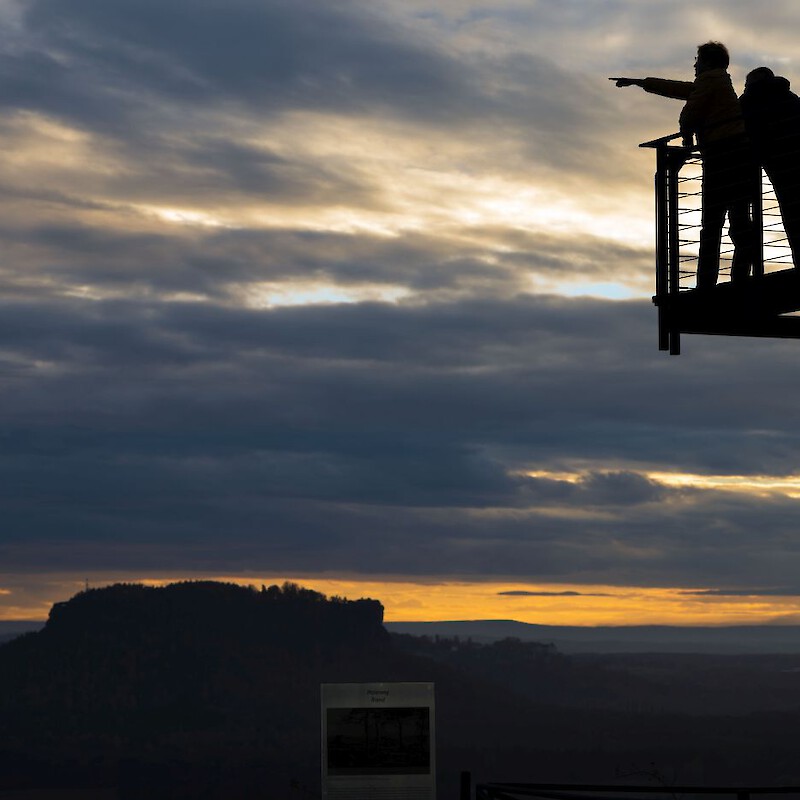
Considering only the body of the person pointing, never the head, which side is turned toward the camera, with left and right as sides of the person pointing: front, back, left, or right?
left

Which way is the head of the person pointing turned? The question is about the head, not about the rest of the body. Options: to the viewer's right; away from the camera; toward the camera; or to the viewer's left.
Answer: to the viewer's left

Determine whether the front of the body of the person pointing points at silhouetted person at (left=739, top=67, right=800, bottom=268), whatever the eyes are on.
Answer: no
